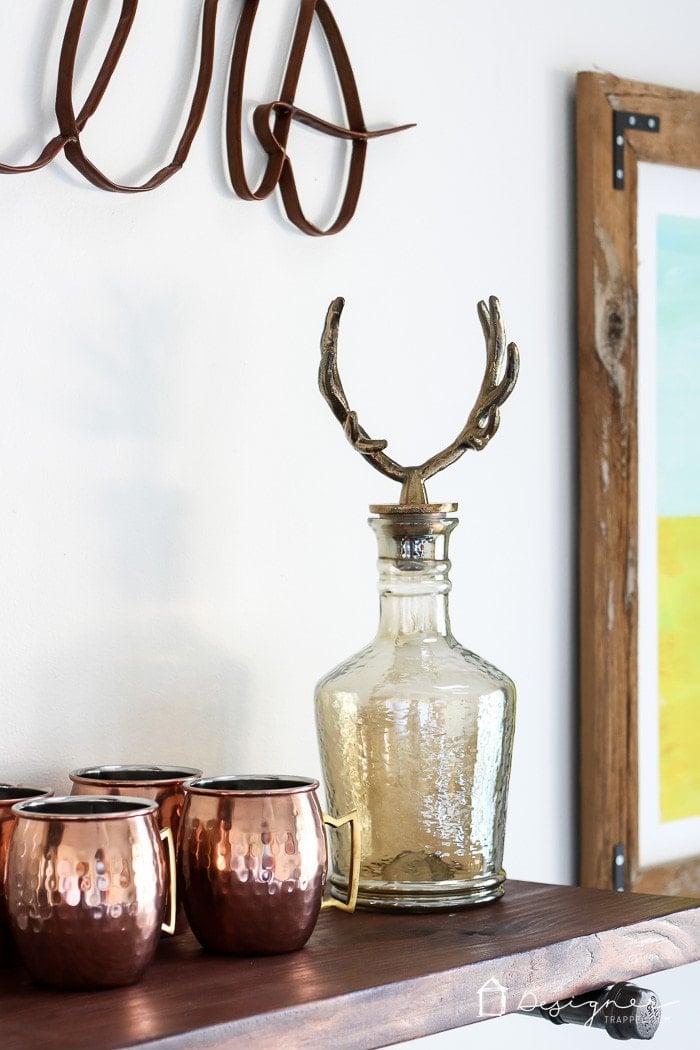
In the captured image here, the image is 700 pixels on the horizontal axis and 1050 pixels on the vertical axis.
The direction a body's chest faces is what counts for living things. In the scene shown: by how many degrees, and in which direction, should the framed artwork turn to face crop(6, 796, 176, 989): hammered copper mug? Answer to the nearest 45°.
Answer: approximately 90° to its right

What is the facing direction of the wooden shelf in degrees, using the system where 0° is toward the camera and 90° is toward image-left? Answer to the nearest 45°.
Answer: approximately 315°

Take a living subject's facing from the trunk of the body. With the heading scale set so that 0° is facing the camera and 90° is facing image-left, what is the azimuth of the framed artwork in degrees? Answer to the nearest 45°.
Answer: approximately 315°

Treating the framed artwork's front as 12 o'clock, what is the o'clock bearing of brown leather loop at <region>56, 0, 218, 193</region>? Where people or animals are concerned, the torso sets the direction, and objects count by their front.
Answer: The brown leather loop is roughly at 3 o'clock from the framed artwork.

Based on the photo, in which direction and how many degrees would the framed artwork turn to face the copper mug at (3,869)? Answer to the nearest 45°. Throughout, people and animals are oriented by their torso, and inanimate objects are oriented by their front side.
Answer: approximately 90° to its right
